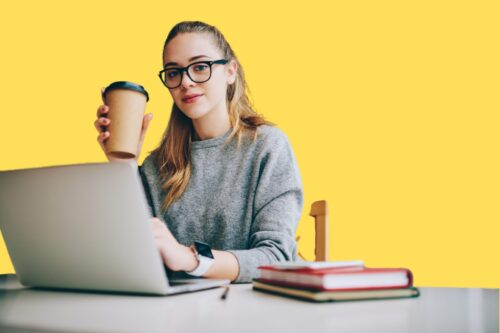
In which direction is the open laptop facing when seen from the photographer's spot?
facing away from the viewer and to the right of the viewer

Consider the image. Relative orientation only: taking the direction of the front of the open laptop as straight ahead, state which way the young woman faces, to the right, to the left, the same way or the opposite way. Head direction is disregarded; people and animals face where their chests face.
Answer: the opposite way

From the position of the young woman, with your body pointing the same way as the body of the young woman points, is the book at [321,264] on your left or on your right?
on your left

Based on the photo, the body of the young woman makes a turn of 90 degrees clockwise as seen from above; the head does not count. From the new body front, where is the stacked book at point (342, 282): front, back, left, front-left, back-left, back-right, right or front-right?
back-left

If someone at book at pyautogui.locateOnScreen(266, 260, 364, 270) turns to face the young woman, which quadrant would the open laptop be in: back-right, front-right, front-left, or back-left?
front-left
